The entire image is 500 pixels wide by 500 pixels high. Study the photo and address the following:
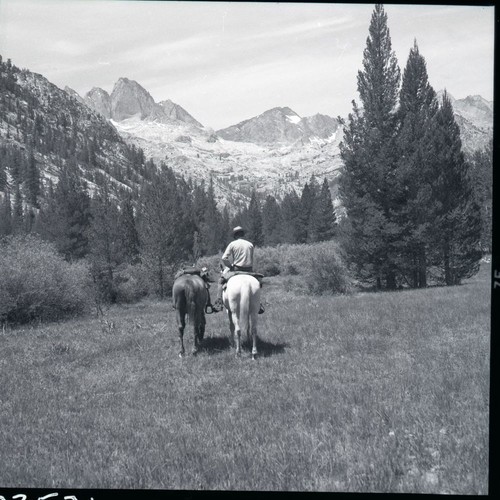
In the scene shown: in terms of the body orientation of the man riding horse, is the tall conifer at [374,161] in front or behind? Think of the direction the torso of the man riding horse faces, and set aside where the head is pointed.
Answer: in front

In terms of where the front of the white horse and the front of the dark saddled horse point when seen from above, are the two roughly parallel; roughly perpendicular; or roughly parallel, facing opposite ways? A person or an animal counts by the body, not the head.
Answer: roughly parallel

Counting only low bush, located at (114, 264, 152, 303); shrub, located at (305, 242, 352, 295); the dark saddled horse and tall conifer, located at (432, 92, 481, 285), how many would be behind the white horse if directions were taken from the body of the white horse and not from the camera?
0

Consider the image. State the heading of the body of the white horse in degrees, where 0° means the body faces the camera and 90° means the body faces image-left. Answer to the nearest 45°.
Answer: approximately 180°

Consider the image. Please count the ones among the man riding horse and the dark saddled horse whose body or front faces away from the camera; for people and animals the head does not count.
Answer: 2

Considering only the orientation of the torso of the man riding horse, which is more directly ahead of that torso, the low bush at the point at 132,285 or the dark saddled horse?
the low bush

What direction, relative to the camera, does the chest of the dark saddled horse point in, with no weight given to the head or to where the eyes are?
away from the camera

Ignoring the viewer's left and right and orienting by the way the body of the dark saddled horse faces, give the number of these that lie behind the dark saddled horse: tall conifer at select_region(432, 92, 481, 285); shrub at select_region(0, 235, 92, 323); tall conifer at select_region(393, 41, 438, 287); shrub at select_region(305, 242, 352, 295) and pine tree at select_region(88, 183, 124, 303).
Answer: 0

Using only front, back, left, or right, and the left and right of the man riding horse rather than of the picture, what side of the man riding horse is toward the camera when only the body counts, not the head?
back

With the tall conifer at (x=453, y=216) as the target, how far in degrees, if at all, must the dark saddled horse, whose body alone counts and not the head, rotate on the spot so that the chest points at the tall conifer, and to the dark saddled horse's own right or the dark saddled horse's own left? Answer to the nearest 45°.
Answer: approximately 45° to the dark saddled horse's own right

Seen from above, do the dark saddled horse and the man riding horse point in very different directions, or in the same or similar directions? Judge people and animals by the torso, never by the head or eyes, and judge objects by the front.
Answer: same or similar directions

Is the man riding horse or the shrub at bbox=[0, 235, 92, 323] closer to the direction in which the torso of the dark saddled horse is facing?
the shrub
